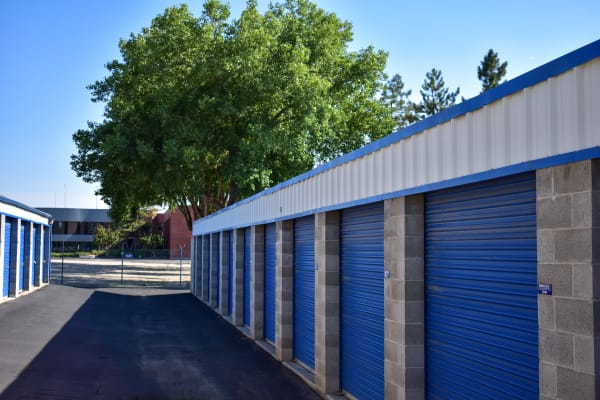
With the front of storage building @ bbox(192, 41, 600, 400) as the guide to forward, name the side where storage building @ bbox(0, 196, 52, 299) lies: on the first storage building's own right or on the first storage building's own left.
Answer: on the first storage building's own right

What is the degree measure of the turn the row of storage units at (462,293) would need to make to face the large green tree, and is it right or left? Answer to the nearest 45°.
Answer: approximately 135° to its right

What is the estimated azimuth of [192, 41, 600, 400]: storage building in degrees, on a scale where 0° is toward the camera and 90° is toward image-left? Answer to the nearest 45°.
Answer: approximately 45°

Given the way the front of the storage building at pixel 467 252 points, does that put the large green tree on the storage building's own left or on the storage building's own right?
on the storage building's own right
